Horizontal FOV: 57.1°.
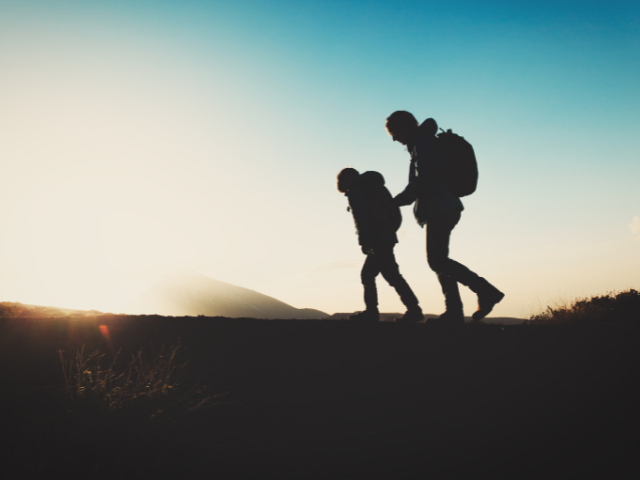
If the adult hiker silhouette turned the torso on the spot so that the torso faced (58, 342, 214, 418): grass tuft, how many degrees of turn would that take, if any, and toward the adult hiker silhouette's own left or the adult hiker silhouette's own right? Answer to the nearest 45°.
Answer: approximately 45° to the adult hiker silhouette's own left

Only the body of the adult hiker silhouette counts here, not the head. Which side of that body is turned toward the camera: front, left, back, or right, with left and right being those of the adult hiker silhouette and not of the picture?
left
